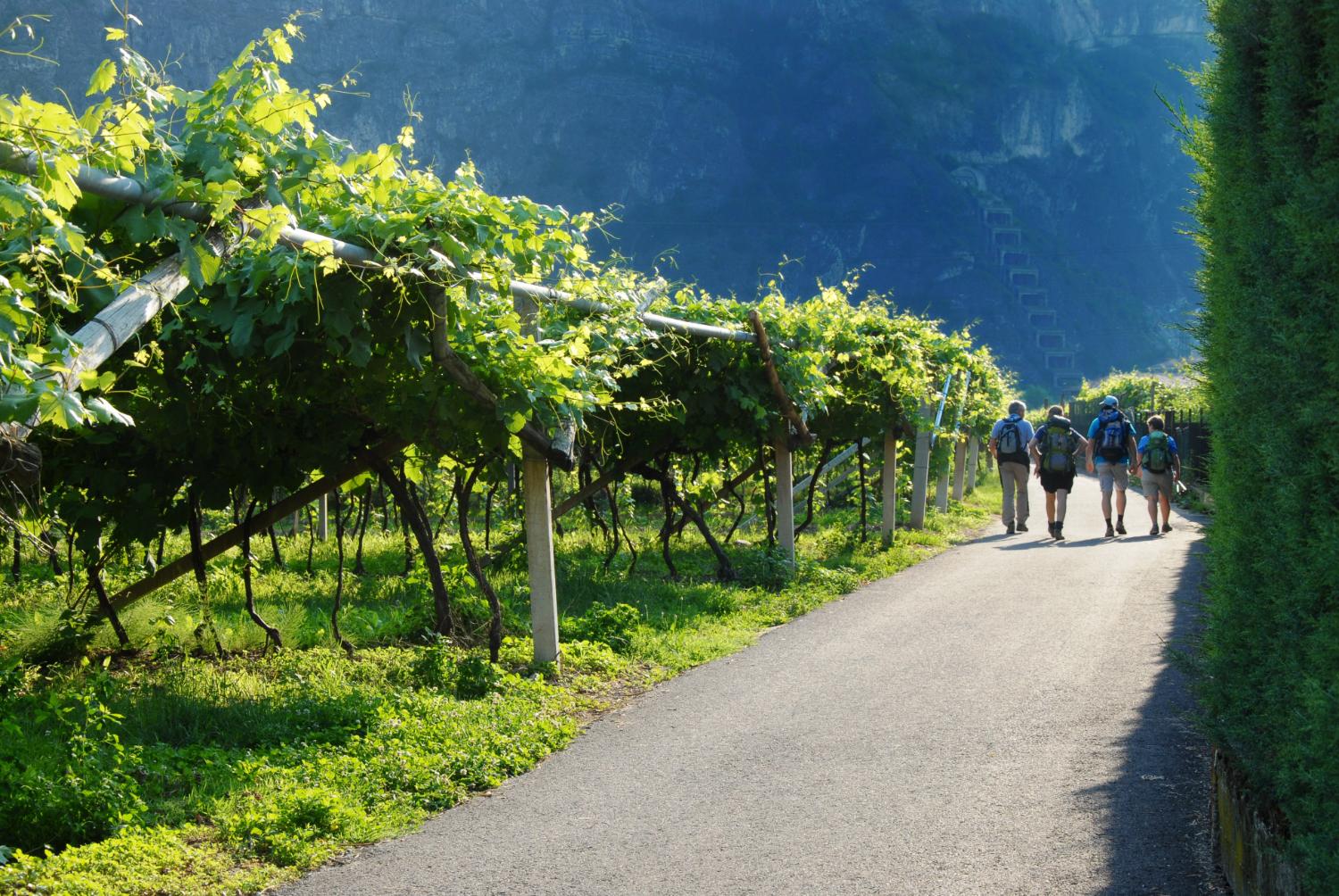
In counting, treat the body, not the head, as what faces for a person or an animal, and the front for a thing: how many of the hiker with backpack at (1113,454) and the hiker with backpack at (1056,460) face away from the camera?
2

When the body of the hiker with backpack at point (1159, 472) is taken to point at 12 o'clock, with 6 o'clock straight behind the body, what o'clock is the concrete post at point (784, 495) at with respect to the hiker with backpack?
The concrete post is roughly at 7 o'clock from the hiker with backpack.

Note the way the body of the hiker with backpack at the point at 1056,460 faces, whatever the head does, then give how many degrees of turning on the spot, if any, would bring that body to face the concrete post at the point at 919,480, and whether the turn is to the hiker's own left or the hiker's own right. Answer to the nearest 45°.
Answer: approximately 90° to the hiker's own left

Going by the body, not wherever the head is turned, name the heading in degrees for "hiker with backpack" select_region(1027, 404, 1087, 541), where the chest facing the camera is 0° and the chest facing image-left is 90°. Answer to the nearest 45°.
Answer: approximately 180°

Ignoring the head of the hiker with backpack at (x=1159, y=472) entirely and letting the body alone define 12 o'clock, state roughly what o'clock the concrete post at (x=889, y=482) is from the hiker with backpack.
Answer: The concrete post is roughly at 8 o'clock from the hiker with backpack.

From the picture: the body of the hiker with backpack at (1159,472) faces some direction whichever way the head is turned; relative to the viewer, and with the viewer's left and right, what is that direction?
facing away from the viewer

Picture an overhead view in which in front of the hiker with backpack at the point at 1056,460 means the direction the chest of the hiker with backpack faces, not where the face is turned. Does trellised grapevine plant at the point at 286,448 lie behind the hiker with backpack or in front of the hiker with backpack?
behind

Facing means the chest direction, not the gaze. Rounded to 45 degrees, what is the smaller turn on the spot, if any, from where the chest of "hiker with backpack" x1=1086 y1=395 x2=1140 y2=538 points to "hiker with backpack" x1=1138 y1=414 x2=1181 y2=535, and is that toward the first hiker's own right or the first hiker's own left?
approximately 90° to the first hiker's own right

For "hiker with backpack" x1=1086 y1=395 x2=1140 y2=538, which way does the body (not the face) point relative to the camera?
away from the camera

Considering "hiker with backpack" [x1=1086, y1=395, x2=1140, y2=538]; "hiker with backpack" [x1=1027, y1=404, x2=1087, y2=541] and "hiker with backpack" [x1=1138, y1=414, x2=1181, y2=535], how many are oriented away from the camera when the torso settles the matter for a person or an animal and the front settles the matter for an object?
3

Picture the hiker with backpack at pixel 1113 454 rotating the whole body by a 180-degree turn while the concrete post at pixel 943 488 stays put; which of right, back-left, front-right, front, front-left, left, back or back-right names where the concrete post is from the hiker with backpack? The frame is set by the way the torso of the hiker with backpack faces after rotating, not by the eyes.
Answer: back-right

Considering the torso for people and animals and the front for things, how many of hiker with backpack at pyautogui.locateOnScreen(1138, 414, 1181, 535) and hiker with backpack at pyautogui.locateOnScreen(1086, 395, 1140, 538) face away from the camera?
2
